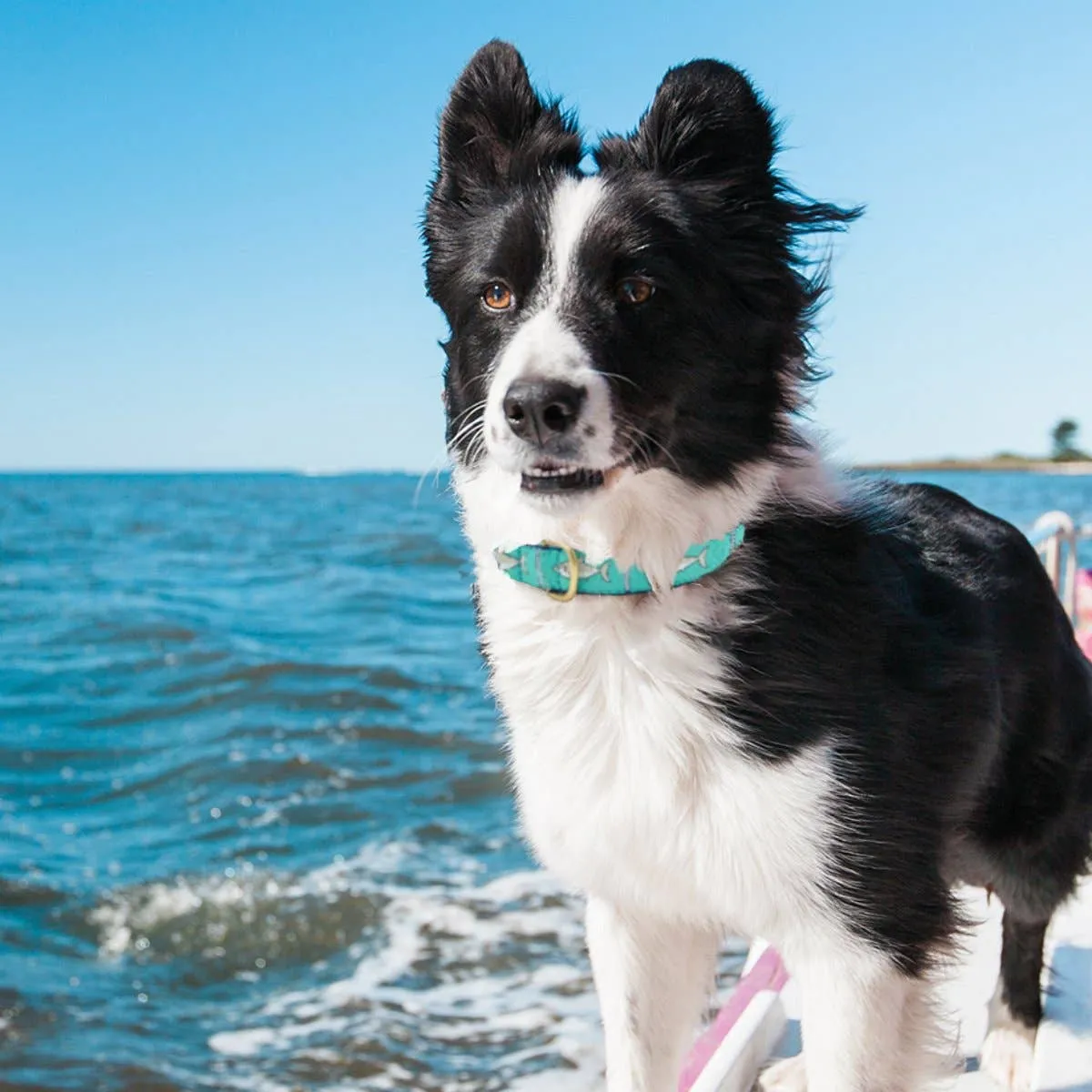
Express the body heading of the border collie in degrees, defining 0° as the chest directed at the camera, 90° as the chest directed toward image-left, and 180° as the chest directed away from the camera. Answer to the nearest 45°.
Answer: approximately 45°
